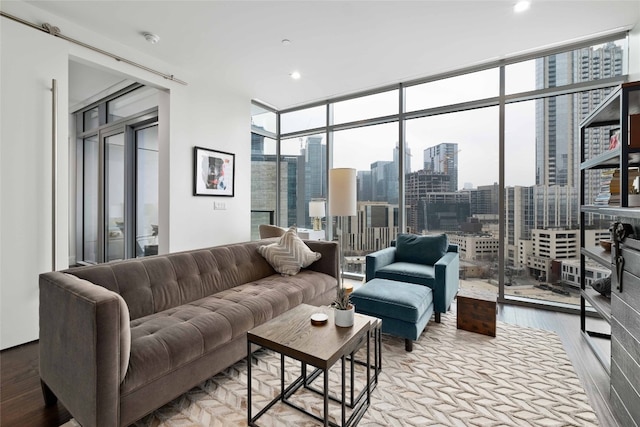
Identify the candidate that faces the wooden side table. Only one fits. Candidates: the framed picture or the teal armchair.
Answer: the framed picture

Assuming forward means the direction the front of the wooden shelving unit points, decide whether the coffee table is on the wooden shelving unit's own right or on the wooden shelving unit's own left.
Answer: on the wooden shelving unit's own left

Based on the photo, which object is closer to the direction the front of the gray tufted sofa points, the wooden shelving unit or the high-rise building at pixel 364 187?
the wooden shelving unit

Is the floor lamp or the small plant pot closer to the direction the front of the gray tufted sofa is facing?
the small plant pot

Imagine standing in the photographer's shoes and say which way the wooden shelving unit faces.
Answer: facing to the left of the viewer

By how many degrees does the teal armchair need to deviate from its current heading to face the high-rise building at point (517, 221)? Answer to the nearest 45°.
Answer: approximately 180°

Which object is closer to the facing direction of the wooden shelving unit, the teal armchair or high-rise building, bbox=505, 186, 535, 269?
the teal armchair

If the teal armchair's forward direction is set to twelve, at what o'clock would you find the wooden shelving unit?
The wooden shelving unit is roughly at 9 o'clock from the teal armchair.
